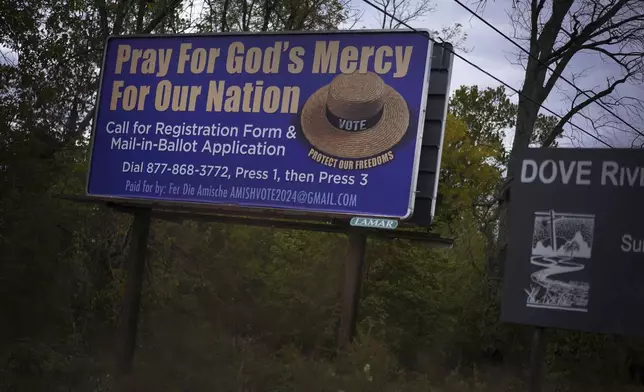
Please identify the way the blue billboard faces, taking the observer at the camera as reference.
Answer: facing the viewer and to the left of the viewer
